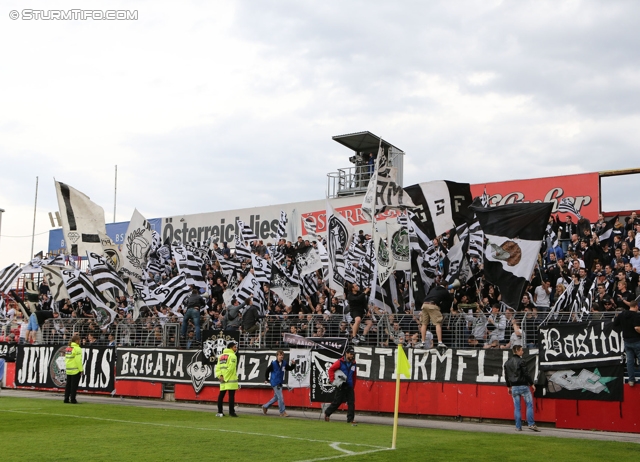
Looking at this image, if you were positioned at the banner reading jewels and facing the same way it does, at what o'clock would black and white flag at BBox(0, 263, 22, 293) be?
The black and white flag is roughly at 5 o'clock from the banner reading jewels.
